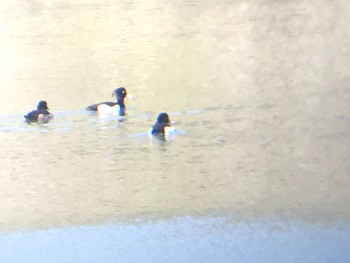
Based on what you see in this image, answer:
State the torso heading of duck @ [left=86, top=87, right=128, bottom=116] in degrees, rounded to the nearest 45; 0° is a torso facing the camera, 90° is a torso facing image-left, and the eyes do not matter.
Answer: approximately 270°

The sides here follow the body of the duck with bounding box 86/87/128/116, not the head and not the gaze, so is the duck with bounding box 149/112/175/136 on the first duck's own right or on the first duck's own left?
on the first duck's own right
